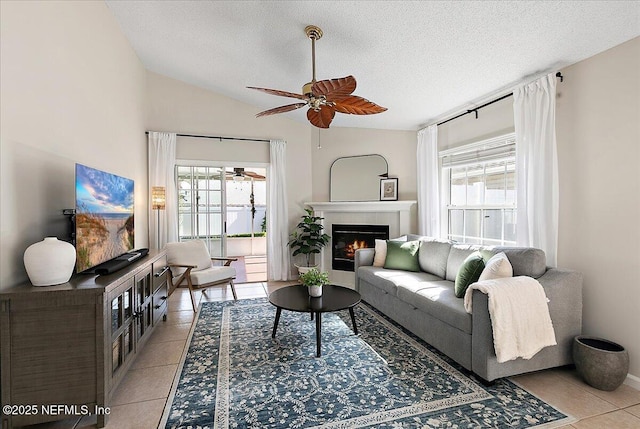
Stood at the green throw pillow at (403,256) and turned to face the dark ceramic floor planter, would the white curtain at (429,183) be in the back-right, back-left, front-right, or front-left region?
back-left

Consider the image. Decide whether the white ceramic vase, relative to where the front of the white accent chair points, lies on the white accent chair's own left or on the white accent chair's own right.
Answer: on the white accent chair's own right

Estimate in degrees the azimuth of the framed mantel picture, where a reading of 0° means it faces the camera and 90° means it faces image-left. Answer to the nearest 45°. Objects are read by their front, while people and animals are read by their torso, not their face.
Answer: approximately 0°

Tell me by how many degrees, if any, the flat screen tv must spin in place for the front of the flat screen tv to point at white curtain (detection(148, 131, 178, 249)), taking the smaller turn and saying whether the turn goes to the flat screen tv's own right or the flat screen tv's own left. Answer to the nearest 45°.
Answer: approximately 135° to the flat screen tv's own left

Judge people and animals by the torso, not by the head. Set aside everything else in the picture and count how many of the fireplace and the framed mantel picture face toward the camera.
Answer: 2

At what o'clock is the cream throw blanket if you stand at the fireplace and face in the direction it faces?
The cream throw blanket is roughly at 11 o'clock from the fireplace.

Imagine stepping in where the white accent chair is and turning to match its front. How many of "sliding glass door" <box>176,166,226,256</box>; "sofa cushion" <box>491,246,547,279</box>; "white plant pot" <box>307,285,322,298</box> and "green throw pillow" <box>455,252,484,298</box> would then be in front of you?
3

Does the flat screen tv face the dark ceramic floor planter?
yes

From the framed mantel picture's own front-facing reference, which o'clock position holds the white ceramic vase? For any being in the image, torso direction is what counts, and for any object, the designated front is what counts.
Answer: The white ceramic vase is roughly at 1 o'clock from the framed mantel picture.

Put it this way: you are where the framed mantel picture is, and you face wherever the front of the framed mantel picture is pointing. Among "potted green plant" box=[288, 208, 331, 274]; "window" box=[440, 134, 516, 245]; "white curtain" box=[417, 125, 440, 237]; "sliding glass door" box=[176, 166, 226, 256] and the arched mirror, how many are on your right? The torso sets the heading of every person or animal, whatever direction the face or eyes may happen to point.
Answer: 3

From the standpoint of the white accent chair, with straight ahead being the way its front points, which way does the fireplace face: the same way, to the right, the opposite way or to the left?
to the right

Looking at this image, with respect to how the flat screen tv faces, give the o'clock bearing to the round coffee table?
The round coffee table is roughly at 11 o'clock from the flat screen tv.
